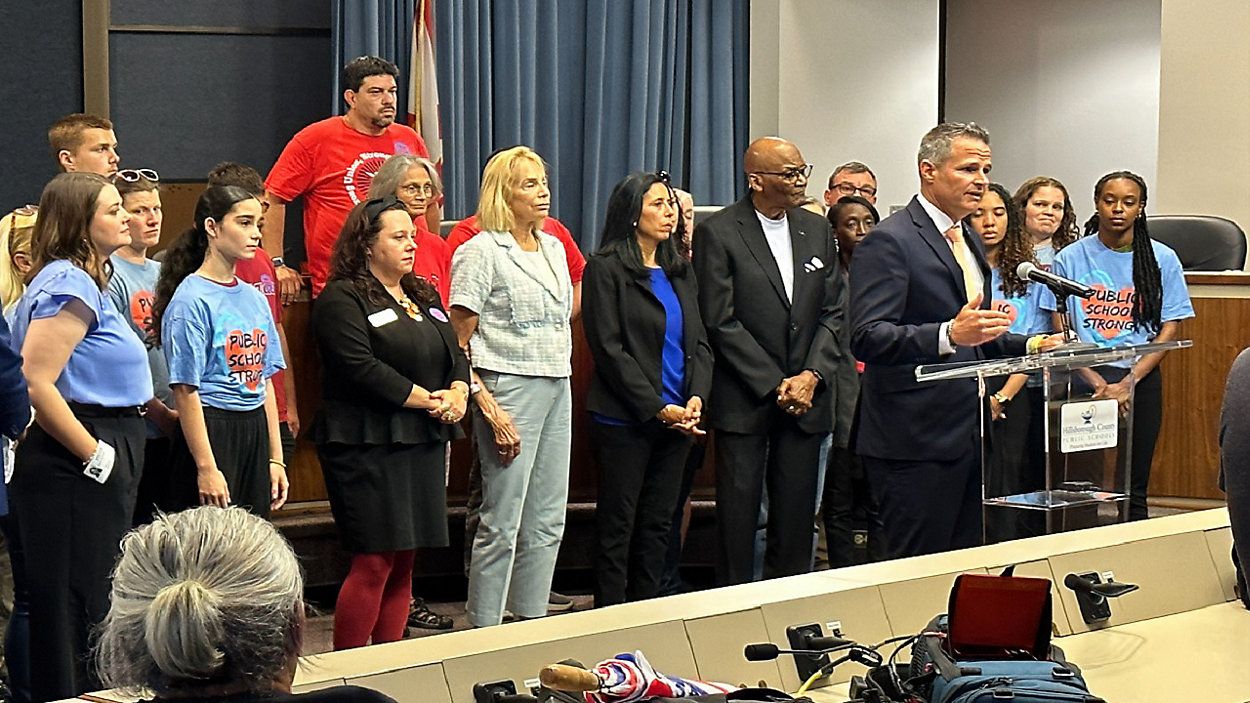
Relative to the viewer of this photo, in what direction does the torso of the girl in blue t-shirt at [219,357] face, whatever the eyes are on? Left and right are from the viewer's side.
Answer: facing the viewer and to the right of the viewer

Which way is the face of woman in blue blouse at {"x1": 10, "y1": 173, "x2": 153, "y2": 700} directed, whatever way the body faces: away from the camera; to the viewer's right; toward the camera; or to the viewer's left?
to the viewer's right

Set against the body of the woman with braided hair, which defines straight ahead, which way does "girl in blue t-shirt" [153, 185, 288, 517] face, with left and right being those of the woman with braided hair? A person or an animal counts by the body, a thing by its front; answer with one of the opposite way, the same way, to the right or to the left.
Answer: to the left

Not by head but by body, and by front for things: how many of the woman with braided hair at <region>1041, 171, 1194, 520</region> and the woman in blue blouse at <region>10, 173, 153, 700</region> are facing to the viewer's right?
1

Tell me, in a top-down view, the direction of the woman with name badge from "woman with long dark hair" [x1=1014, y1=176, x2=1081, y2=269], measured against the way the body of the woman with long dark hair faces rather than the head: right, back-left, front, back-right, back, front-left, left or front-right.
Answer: front-right

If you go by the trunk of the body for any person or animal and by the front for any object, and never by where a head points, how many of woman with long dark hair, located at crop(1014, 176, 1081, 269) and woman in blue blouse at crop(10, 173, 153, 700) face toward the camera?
1

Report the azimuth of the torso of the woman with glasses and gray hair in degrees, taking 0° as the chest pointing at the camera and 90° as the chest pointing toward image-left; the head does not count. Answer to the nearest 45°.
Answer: approximately 315°

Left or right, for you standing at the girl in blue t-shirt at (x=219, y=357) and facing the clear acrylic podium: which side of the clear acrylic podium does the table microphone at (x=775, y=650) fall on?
right

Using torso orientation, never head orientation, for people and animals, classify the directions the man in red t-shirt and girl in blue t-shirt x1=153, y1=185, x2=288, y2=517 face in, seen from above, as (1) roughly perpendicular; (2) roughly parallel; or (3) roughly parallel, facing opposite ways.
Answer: roughly parallel

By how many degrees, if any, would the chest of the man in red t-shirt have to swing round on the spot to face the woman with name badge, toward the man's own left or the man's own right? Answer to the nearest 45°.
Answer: approximately 45° to the man's own right

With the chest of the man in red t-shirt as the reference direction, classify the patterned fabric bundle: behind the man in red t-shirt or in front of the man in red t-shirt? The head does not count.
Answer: in front

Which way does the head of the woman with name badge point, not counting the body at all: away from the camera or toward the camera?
toward the camera

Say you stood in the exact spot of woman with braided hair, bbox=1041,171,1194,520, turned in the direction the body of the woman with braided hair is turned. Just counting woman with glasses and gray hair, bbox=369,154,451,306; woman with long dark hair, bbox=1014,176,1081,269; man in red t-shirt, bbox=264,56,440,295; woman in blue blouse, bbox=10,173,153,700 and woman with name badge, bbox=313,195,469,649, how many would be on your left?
0

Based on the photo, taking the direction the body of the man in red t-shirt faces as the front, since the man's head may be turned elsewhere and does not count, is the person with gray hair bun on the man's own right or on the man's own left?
on the man's own right

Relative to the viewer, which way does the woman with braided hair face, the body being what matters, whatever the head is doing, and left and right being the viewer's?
facing the viewer

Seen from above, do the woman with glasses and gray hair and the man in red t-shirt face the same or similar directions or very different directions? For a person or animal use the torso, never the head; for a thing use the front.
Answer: same or similar directions

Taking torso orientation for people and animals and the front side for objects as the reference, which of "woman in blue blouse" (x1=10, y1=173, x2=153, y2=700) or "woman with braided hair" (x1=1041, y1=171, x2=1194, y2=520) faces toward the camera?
the woman with braided hair

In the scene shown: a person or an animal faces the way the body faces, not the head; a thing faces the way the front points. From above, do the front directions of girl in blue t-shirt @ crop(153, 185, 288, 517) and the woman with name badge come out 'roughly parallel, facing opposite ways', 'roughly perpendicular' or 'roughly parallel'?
roughly parallel
